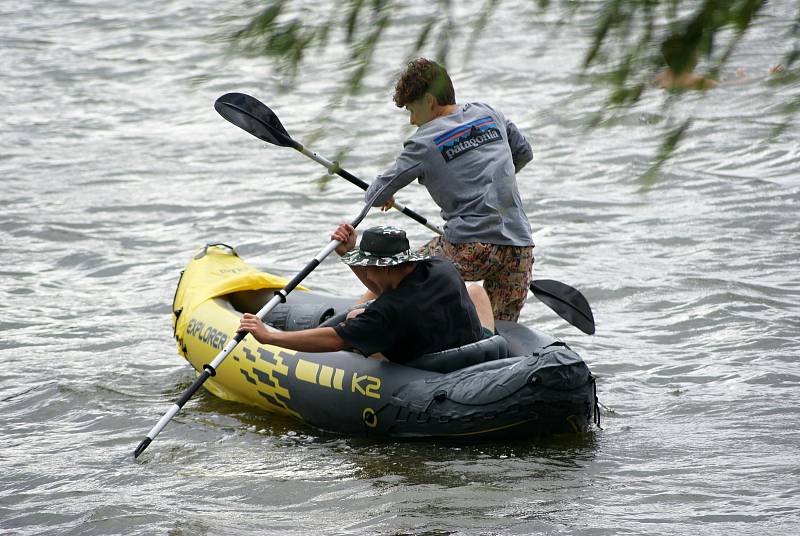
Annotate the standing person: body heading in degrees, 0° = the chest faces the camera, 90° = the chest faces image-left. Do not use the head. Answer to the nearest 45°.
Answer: approximately 135°

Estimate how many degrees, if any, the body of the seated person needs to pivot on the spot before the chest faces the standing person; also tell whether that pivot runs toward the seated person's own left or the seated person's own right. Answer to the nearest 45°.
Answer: approximately 90° to the seated person's own right

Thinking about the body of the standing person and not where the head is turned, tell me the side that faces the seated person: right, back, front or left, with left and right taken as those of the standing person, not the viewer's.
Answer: left

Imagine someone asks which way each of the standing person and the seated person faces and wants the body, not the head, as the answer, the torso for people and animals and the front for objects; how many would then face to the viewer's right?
0

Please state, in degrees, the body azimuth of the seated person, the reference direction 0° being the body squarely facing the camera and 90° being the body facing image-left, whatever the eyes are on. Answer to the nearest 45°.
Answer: approximately 135°

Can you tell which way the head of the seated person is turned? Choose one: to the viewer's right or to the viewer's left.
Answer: to the viewer's left
